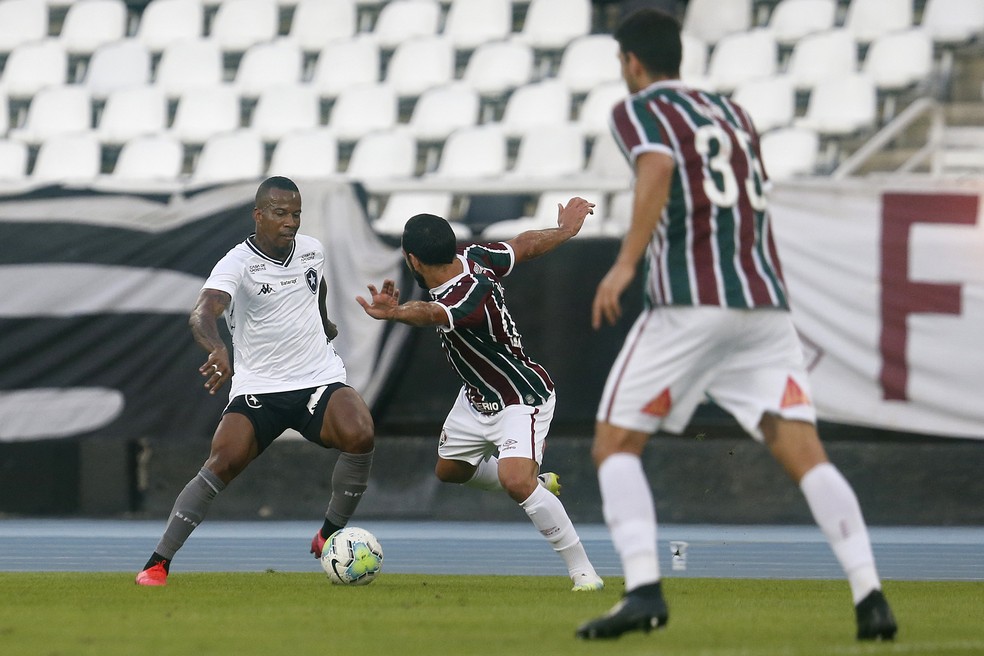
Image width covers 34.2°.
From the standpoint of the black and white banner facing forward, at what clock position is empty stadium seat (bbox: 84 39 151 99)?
The empty stadium seat is roughly at 6 o'clock from the black and white banner.

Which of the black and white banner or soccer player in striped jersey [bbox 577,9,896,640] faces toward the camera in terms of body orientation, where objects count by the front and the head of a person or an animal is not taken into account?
the black and white banner

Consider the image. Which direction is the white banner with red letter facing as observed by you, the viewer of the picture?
facing the viewer

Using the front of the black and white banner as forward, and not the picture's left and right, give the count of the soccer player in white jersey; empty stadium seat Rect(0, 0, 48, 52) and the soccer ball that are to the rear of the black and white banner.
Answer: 1

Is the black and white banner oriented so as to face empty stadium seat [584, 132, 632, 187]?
no

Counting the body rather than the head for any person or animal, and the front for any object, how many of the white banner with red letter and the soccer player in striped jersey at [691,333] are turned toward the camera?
1

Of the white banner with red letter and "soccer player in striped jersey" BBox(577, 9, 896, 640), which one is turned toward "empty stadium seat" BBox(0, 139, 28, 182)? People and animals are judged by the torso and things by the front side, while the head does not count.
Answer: the soccer player in striped jersey

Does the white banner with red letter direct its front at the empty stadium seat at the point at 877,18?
no

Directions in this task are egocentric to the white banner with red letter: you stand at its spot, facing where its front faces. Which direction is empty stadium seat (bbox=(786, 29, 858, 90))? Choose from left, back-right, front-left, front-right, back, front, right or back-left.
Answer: back

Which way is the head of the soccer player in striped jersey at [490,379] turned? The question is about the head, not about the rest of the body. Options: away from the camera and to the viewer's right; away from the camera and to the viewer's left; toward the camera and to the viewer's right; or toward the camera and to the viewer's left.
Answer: away from the camera and to the viewer's left

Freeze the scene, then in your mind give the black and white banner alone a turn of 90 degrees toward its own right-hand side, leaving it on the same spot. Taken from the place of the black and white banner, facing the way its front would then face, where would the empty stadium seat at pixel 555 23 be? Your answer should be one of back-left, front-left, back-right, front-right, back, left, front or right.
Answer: back-right

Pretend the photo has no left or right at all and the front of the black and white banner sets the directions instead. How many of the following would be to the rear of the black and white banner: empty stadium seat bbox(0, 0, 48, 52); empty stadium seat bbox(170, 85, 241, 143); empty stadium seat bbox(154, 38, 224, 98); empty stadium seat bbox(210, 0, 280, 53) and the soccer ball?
4

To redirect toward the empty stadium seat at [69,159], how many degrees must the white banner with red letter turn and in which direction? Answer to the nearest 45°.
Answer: approximately 90° to its right

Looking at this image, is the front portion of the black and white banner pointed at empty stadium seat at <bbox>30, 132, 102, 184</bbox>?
no

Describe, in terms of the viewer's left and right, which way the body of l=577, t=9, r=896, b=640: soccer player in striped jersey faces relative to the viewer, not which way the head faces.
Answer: facing away from the viewer and to the left of the viewer

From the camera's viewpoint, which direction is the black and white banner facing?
toward the camera

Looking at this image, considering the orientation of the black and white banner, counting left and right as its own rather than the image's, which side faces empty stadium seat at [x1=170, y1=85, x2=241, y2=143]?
back

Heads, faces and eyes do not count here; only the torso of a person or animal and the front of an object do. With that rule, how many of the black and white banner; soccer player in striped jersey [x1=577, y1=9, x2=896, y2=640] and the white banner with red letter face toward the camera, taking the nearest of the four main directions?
2

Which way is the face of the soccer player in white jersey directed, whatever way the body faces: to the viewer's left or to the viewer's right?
to the viewer's right

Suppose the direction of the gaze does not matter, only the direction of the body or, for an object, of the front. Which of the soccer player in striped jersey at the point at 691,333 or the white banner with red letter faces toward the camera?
the white banner with red letter

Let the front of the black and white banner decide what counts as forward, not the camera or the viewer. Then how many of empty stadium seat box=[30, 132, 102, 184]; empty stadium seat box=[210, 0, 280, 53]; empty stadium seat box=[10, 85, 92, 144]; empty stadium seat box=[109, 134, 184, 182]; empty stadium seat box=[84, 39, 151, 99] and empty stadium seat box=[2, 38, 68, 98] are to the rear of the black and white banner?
6
